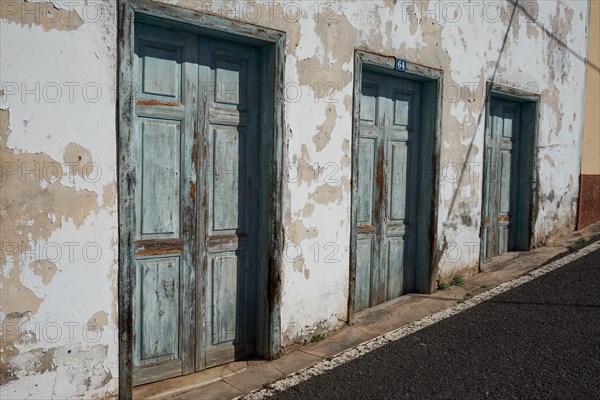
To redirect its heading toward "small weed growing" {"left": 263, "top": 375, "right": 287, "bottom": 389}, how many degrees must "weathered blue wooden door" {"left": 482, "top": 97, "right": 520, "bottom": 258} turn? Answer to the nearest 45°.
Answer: approximately 45° to its right

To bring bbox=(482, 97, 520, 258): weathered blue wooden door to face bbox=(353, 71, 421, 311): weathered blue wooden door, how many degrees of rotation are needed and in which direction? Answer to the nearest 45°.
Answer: approximately 90° to its right

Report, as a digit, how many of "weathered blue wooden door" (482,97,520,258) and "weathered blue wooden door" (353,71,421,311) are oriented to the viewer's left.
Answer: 0

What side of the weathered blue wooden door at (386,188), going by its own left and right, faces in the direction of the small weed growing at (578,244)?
left

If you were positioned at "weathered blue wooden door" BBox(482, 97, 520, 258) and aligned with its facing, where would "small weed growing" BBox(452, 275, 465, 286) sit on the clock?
The small weed growing is roughly at 2 o'clock from the weathered blue wooden door.

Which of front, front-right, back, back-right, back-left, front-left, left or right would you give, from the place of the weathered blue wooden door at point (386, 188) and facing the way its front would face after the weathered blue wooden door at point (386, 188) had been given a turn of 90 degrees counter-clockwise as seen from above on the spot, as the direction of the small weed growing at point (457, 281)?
front

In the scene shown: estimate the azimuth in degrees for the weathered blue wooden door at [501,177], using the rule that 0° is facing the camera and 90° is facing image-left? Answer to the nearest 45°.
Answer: approximately 315°
